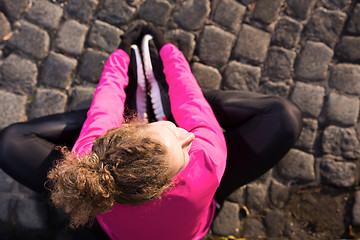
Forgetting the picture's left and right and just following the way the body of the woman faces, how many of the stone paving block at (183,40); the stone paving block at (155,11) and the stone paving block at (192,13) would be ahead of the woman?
3

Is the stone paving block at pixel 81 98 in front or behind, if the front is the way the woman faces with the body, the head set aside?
in front

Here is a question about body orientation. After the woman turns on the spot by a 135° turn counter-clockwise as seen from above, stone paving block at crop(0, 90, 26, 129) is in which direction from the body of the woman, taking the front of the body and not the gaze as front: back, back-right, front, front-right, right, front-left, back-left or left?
right

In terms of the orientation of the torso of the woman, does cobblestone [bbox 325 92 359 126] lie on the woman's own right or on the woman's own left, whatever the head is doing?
on the woman's own right

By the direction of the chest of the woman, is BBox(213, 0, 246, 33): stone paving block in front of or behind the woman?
in front

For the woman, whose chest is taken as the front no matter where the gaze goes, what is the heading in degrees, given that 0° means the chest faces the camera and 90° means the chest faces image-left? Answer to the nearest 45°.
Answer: approximately 180°

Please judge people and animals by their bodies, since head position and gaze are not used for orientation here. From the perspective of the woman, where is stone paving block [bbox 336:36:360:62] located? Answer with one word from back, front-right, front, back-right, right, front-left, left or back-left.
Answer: front-right
